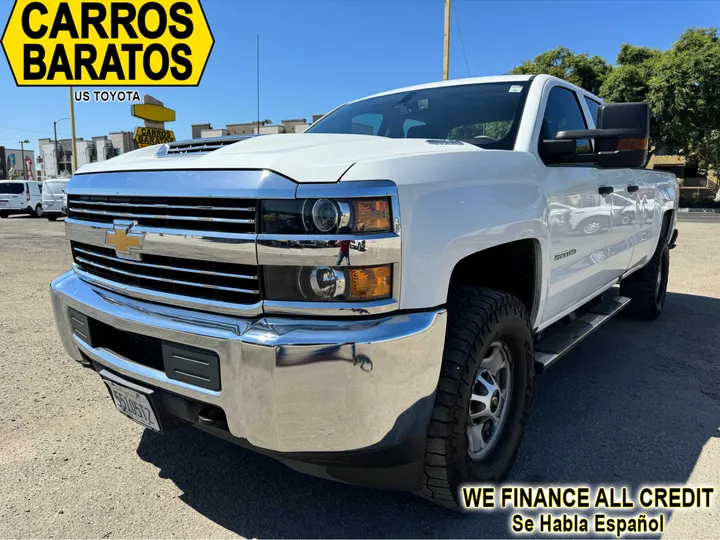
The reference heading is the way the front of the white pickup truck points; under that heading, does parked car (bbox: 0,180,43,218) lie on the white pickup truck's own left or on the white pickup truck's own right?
on the white pickup truck's own right

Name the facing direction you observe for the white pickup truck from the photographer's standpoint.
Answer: facing the viewer and to the left of the viewer

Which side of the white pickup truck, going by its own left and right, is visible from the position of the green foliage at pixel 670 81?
back

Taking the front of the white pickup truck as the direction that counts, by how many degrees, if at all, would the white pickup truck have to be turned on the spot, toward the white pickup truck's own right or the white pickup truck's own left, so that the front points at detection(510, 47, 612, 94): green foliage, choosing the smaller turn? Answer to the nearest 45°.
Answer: approximately 135° to the white pickup truck's own right

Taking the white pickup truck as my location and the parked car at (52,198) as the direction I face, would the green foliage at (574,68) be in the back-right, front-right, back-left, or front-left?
front-right

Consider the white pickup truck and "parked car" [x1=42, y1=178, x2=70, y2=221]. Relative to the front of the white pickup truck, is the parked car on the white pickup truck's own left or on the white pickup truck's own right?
on the white pickup truck's own right

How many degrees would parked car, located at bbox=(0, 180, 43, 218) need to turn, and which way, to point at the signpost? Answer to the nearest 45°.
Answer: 0° — it already faces it
